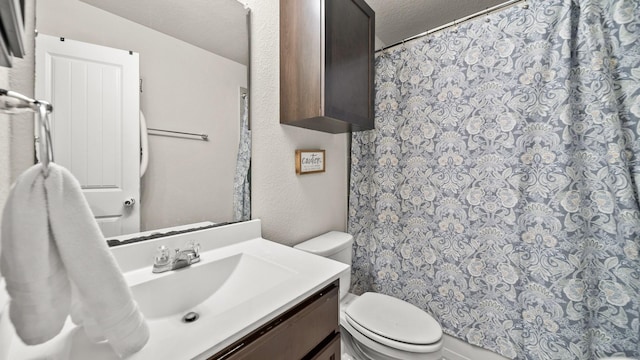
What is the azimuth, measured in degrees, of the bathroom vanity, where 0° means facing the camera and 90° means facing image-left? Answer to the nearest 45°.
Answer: approximately 315°

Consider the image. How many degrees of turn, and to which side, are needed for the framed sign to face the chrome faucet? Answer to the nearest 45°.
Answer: approximately 90° to its right

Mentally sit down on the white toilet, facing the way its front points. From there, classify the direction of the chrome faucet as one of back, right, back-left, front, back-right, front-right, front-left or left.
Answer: right

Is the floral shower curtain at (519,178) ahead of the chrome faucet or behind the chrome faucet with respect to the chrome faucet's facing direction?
ahead

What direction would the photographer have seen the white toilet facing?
facing the viewer and to the right of the viewer

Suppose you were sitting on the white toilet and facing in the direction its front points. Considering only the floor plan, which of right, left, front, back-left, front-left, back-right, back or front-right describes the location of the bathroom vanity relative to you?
right

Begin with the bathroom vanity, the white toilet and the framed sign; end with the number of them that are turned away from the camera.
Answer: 0

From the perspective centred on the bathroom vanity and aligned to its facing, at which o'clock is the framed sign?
The framed sign is roughly at 9 o'clock from the bathroom vanity.

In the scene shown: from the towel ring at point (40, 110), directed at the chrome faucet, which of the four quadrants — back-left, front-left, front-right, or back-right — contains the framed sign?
front-right
